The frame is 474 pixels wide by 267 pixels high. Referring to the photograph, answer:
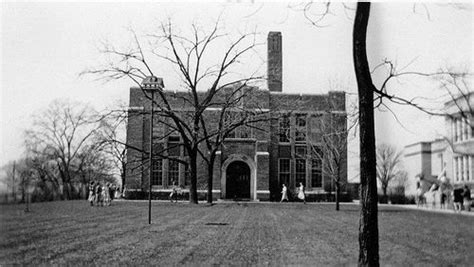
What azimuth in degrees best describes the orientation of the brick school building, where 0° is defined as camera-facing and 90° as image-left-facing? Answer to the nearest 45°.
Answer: approximately 0°

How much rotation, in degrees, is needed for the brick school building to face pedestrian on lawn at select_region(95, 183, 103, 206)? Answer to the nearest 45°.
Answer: approximately 45° to its right
